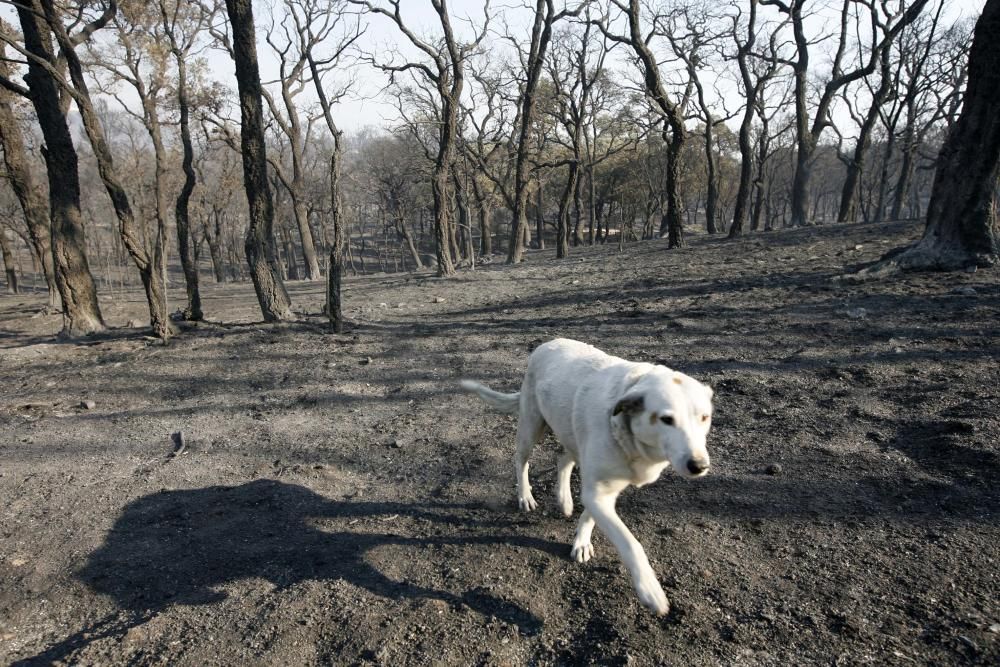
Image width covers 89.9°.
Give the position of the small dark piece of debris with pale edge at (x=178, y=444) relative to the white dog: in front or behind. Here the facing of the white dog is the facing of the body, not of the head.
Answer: behind

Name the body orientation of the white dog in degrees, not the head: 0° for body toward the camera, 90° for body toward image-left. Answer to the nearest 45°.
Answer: approximately 315°

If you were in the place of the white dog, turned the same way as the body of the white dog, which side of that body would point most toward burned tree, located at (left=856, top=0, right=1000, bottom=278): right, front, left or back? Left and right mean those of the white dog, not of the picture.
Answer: left

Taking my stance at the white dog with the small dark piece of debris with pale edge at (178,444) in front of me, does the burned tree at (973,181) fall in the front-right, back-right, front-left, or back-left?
back-right
